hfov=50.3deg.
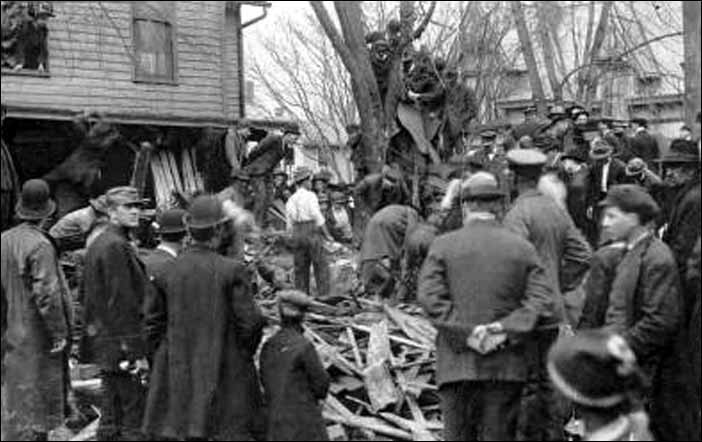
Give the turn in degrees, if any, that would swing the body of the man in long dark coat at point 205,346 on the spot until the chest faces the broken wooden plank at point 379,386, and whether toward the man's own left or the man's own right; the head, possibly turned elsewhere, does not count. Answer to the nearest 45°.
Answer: approximately 45° to the man's own right

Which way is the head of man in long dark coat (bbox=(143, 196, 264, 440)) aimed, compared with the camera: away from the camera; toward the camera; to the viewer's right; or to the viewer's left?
away from the camera

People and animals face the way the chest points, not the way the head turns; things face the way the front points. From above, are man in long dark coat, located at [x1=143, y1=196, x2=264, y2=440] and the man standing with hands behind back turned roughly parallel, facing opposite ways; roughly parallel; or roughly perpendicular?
roughly parallel

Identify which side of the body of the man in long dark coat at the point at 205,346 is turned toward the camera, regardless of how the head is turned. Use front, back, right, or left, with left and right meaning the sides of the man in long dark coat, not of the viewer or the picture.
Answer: back

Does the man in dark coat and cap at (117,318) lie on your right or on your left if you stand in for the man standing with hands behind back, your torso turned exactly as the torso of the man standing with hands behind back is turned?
on your left

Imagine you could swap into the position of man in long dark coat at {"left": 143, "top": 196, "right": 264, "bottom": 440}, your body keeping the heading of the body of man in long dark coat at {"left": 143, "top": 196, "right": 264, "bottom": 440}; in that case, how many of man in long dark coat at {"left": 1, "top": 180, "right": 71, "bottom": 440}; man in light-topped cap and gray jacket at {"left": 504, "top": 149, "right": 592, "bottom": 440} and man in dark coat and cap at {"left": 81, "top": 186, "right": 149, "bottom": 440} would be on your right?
1

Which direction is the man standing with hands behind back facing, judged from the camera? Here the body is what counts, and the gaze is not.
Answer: away from the camera

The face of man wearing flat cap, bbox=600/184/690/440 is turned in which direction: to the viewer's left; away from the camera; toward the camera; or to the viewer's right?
to the viewer's left

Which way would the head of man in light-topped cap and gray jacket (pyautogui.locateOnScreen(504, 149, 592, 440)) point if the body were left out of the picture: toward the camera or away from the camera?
away from the camera

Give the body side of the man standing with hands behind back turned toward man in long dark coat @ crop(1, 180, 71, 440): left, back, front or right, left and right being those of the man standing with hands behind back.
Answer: left

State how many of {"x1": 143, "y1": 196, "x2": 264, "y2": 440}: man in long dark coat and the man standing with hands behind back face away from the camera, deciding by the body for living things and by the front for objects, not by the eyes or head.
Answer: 2

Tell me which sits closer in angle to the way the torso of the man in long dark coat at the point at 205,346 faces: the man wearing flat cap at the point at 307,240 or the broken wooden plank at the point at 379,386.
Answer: the man wearing flat cap

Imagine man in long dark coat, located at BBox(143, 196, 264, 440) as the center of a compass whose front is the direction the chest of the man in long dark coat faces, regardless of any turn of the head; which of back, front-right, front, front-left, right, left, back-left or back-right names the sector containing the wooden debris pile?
front-right

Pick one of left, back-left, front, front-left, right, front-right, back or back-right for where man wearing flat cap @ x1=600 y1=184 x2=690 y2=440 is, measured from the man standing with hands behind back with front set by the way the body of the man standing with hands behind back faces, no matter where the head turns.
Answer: right

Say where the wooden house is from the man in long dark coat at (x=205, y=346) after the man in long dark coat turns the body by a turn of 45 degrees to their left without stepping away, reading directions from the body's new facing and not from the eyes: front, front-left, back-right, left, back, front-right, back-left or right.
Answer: front-right
